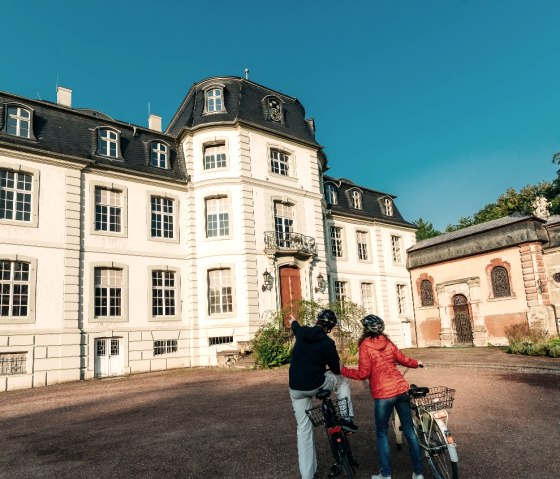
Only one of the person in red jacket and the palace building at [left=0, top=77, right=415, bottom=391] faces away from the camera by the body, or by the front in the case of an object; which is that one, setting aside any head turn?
the person in red jacket

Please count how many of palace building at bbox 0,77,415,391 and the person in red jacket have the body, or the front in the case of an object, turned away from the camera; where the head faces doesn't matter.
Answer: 1

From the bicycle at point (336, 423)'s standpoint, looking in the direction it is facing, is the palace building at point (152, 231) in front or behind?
in front

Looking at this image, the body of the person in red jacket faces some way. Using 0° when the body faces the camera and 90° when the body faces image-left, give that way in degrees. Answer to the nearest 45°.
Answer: approximately 180°

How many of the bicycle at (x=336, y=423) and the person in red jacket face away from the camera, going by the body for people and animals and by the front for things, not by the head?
2

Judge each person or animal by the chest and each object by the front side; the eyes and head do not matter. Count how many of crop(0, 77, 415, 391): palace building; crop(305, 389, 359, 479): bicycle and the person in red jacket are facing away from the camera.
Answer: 2

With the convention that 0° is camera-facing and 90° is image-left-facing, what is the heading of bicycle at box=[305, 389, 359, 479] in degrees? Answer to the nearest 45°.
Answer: approximately 180°

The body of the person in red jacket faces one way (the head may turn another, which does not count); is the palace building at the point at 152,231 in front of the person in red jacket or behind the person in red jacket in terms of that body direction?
in front

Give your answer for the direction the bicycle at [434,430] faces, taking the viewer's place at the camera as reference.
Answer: facing away from the viewer and to the left of the viewer
